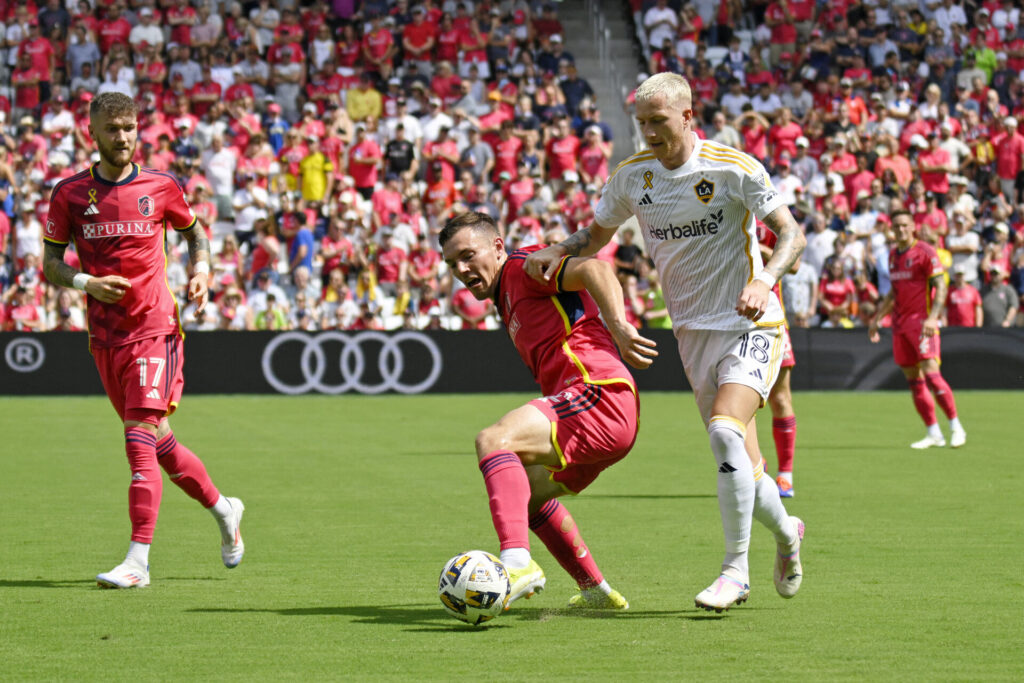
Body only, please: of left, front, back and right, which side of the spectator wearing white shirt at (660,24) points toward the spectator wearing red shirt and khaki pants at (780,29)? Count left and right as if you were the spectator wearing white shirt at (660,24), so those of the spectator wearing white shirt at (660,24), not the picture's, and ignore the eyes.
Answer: left

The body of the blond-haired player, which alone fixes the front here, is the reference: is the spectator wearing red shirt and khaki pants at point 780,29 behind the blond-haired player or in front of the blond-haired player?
behind

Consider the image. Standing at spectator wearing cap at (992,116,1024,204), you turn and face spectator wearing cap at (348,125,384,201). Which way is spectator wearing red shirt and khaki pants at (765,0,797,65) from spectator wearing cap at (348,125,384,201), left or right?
right

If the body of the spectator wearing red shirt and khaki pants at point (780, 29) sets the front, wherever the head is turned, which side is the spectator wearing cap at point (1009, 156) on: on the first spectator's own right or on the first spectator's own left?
on the first spectator's own left

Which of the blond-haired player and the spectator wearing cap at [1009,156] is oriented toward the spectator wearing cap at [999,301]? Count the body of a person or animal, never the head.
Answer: the spectator wearing cap at [1009,156]

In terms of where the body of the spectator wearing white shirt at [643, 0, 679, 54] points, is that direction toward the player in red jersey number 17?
yes

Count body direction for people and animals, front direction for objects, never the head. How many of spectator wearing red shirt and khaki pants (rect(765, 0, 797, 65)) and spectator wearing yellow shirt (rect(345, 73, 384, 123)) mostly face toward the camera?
2

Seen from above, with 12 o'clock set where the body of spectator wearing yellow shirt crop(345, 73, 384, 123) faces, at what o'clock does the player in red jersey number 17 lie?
The player in red jersey number 17 is roughly at 12 o'clock from the spectator wearing yellow shirt.

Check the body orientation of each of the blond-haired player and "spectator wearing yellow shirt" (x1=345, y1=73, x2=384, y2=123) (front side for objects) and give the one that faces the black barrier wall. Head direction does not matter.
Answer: the spectator wearing yellow shirt

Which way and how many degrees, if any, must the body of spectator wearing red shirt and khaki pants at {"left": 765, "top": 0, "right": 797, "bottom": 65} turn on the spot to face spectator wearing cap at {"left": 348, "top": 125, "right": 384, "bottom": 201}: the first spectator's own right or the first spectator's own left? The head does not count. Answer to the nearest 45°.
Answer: approximately 45° to the first spectator's own right
